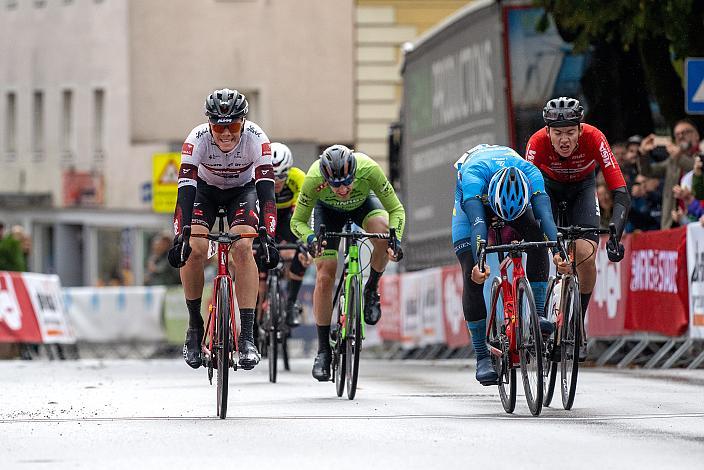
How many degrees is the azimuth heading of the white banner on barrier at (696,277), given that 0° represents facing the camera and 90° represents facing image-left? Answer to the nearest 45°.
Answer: approximately 45°

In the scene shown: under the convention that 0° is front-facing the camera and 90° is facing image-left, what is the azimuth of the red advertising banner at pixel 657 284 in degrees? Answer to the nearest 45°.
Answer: approximately 45°

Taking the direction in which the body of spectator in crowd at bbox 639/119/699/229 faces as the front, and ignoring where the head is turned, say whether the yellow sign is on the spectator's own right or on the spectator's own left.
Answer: on the spectator's own right

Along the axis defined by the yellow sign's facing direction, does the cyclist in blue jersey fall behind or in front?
in front

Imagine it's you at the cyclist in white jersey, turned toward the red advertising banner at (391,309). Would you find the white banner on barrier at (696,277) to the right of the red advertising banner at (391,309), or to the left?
right

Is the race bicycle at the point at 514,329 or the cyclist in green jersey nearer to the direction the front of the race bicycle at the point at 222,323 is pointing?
the race bicycle

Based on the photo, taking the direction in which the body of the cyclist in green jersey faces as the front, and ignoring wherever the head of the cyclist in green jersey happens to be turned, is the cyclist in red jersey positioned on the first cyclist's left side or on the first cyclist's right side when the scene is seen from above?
on the first cyclist's left side

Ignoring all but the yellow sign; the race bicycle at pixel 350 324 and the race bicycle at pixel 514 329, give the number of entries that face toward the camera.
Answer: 3
